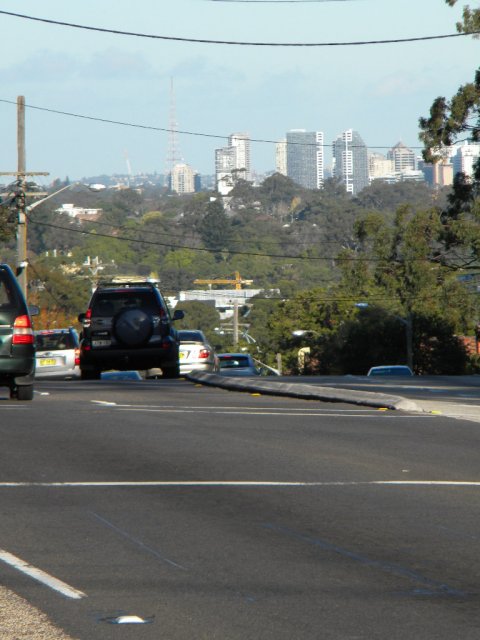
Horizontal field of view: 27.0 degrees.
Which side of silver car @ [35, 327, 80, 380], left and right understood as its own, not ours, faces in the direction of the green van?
back

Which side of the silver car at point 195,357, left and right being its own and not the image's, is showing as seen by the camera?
back

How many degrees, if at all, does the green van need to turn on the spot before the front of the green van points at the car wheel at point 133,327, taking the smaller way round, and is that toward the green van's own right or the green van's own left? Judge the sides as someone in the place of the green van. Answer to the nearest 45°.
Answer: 0° — it already faces it

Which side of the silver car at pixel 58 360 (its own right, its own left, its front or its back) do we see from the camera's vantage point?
back

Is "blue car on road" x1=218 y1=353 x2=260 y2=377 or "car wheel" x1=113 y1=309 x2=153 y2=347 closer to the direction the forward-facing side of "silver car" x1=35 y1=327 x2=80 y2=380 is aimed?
the blue car on road

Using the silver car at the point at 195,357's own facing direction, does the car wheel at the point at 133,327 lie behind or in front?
behind

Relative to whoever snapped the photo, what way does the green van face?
facing away from the viewer
